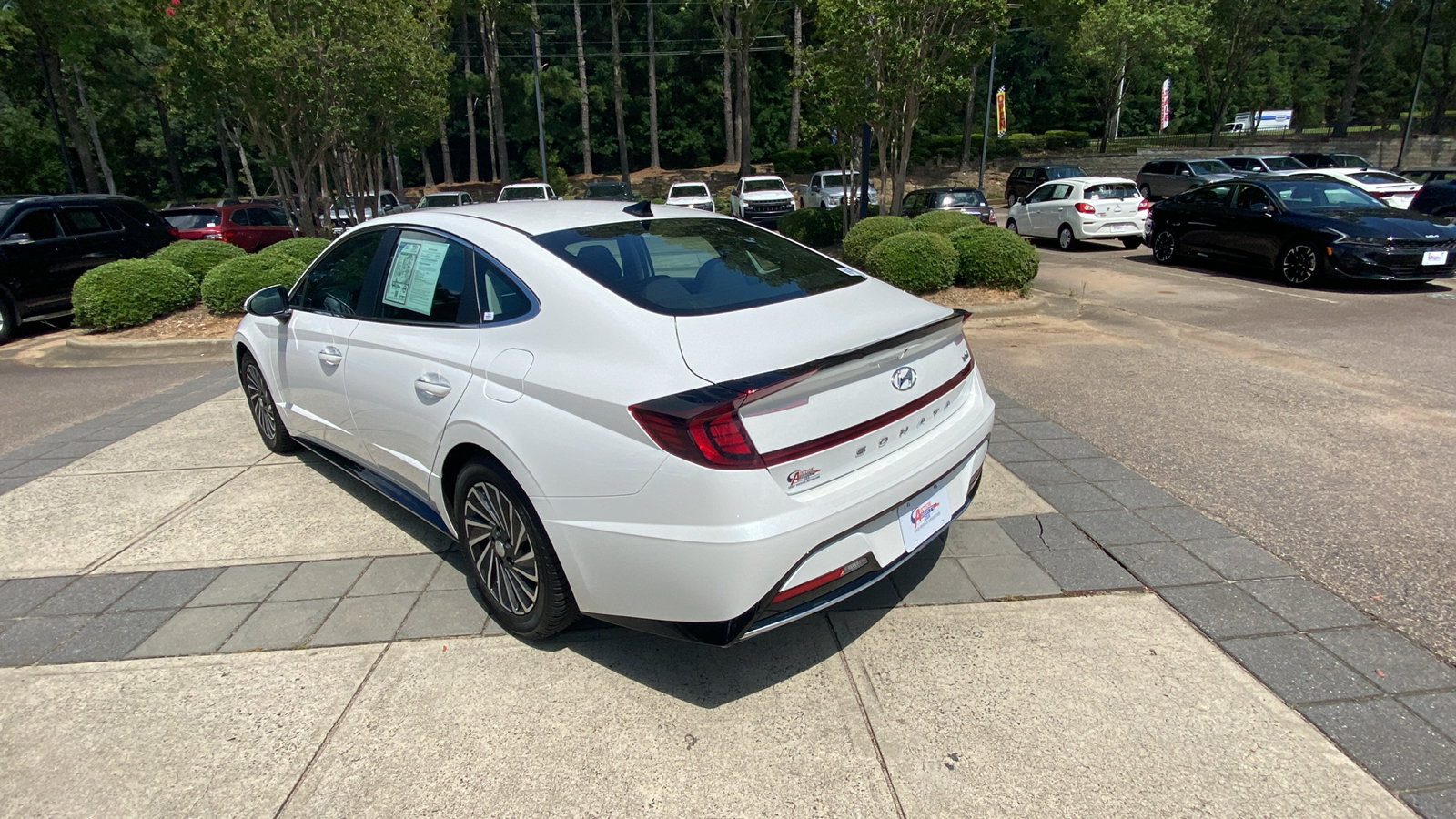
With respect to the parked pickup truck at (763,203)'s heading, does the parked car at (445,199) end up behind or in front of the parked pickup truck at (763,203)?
behind

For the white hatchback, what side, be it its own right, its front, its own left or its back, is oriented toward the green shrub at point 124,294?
left

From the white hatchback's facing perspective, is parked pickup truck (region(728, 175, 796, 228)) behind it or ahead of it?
ahead

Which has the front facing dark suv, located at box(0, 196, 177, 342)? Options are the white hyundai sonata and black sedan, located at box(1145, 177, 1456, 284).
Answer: the white hyundai sonata

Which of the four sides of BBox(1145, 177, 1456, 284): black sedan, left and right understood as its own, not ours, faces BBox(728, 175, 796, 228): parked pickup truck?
back

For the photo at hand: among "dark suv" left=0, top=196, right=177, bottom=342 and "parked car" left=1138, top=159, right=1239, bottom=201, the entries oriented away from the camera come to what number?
0

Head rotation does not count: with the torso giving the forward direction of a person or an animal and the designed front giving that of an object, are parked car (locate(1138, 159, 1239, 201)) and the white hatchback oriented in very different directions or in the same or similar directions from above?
very different directions

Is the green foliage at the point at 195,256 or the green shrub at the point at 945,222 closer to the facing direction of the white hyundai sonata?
the green foliage

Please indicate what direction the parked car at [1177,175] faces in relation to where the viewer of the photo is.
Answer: facing the viewer and to the right of the viewer

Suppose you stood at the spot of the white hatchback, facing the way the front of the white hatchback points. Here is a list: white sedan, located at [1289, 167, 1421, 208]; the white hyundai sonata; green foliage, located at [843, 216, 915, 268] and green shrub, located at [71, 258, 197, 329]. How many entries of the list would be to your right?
1

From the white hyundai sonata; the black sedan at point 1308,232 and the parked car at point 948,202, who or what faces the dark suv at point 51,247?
the white hyundai sonata
